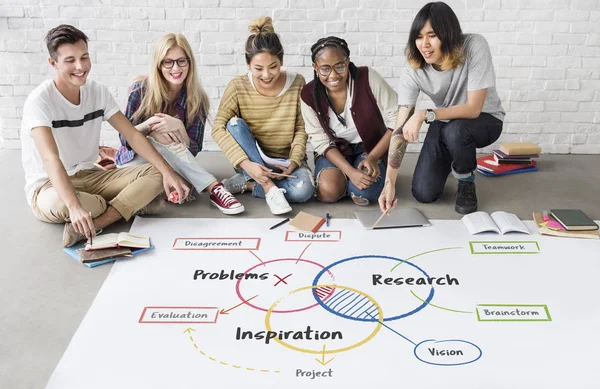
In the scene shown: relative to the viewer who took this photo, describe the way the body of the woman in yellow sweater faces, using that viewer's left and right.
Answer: facing the viewer

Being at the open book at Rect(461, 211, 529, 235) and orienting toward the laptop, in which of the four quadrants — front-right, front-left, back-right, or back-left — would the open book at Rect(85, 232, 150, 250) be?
front-left

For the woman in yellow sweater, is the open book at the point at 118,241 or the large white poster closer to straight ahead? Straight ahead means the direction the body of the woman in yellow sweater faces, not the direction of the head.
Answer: the large white poster

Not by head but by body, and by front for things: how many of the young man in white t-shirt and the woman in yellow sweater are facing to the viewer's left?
0

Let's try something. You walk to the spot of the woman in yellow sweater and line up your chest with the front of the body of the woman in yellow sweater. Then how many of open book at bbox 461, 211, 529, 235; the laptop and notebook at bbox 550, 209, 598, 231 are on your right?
0

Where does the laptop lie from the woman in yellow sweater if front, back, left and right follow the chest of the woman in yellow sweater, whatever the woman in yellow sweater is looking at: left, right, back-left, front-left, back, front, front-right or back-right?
front-left

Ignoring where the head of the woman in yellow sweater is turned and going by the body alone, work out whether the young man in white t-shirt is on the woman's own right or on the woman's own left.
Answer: on the woman's own right

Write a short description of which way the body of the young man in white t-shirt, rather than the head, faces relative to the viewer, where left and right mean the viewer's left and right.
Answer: facing the viewer and to the right of the viewer

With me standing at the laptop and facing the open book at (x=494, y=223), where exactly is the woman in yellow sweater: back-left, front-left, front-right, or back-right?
back-left

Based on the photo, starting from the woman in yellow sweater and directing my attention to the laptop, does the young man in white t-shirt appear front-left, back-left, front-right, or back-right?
back-right

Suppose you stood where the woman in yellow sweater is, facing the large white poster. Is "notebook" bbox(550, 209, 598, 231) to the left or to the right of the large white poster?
left

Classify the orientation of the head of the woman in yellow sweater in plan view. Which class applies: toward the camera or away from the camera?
toward the camera

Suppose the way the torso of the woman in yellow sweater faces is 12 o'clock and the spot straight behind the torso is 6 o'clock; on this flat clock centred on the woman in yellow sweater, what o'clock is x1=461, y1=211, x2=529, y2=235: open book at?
The open book is roughly at 10 o'clock from the woman in yellow sweater.

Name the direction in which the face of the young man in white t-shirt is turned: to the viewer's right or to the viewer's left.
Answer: to the viewer's right

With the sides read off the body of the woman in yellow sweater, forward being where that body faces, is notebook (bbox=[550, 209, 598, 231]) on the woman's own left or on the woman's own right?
on the woman's own left

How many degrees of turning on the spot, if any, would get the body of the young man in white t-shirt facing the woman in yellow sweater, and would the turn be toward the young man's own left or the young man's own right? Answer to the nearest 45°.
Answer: approximately 45° to the young man's own left
